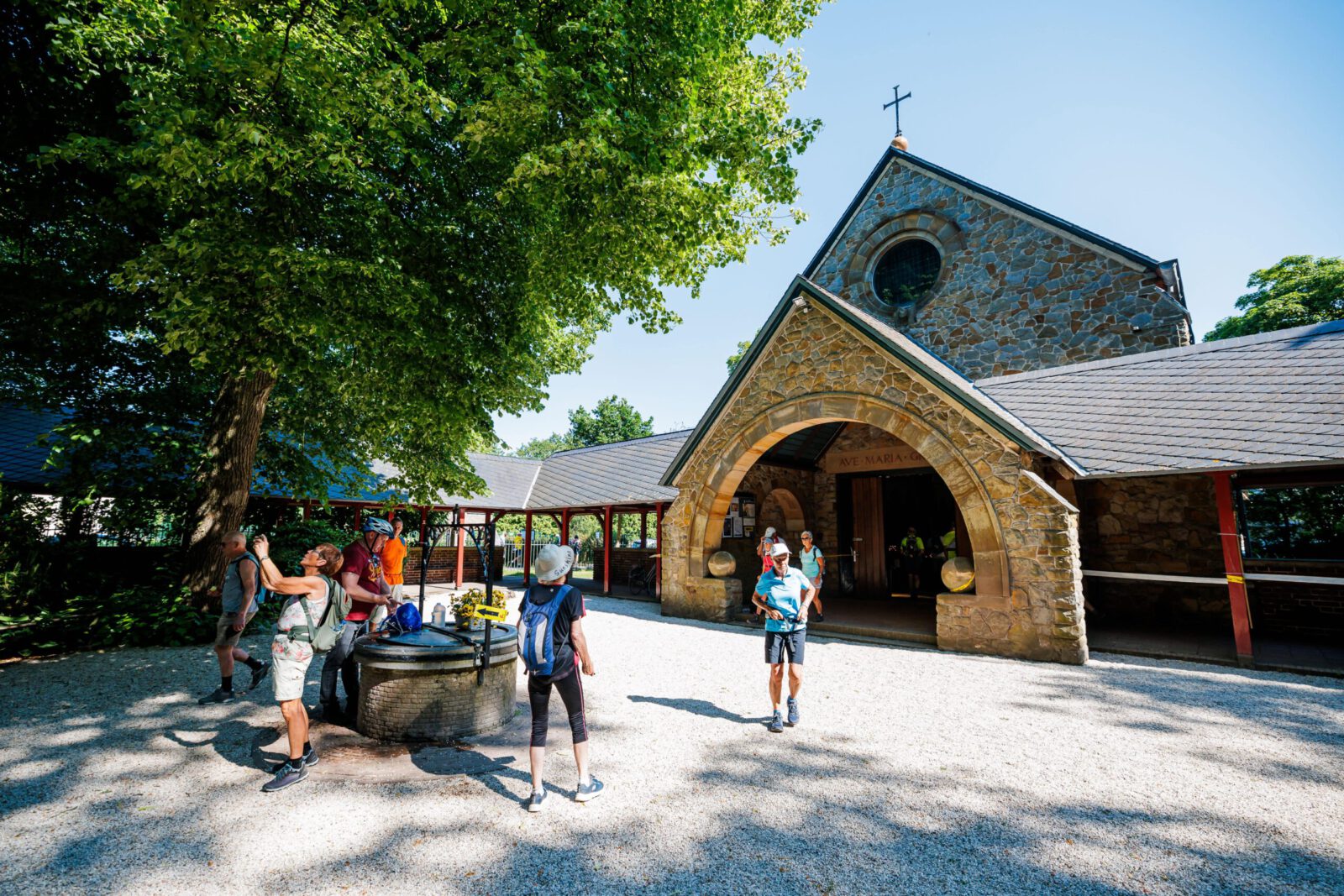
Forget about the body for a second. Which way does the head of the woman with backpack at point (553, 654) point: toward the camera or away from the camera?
away from the camera

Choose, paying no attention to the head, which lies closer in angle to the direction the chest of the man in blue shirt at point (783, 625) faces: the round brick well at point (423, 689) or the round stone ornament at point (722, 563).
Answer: the round brick well

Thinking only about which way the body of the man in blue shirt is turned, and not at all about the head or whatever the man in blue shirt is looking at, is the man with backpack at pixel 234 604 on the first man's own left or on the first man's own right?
on the first man's own right

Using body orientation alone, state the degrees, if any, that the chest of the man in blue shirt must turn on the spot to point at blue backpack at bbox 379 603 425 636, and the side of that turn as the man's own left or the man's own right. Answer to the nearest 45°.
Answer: approximately 90° to the man's own right

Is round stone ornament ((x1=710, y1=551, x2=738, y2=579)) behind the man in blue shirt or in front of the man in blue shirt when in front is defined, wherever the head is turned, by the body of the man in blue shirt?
behind

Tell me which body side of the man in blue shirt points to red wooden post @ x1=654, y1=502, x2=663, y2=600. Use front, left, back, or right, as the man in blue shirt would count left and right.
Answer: back

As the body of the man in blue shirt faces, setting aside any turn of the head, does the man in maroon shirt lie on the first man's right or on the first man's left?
on the first man's right

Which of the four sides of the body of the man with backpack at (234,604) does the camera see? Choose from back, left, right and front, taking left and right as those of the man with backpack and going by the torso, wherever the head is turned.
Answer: left

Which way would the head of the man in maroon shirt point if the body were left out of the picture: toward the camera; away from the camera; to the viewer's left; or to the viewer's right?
to the viewer's right

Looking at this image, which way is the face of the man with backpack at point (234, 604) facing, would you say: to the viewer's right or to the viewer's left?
to the viewer's left

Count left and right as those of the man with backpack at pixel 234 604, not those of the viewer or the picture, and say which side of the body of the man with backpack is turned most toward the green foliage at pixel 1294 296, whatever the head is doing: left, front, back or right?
back

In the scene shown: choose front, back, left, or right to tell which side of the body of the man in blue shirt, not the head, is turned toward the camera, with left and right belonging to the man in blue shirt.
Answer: front
